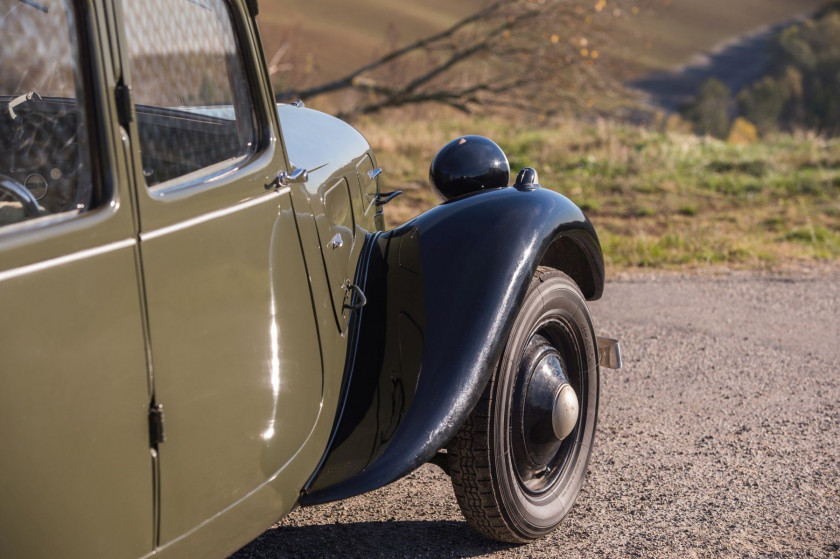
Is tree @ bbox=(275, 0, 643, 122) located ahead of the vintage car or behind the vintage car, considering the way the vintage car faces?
ahead

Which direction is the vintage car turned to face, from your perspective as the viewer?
facing away from the viewer and to the right of the viewer
